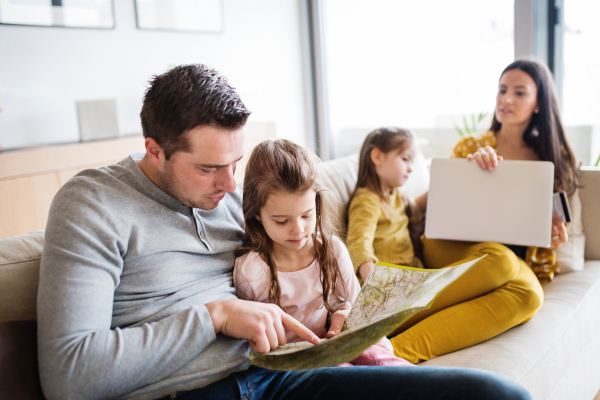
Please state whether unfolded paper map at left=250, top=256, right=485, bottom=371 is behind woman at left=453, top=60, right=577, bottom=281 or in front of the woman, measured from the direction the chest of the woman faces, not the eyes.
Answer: in front

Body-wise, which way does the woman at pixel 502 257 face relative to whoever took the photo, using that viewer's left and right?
facing the viewer and to the left of the viewer

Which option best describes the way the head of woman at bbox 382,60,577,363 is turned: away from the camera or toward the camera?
toward the camera

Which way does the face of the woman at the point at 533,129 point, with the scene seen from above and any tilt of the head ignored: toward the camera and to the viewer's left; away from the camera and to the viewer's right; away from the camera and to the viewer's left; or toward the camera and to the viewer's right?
toward the camera and to the viewer's left

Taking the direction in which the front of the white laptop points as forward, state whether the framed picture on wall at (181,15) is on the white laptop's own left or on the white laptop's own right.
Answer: on the white laptop's own left

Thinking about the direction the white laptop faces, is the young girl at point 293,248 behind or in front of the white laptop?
behind

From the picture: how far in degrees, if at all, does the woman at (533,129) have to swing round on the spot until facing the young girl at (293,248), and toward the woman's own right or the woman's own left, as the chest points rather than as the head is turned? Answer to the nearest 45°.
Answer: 0° — they already face them

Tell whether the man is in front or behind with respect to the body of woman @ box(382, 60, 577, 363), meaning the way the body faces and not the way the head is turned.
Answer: in front

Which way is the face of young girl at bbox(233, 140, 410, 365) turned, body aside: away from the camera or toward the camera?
toward the camera

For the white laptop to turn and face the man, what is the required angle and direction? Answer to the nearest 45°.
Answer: approximately 135° to its left

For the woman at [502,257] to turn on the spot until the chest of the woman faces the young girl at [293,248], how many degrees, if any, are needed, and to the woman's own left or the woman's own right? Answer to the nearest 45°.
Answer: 0° — they already face them

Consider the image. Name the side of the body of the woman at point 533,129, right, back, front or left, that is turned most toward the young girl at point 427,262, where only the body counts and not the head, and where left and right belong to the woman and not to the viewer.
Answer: front

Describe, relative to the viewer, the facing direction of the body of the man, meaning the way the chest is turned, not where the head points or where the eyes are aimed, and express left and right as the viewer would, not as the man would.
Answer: facing the viewer and to the right of the viewer

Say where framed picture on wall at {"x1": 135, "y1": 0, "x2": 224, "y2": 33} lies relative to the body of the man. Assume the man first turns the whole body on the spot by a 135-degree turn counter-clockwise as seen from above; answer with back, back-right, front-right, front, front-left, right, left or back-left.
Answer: front

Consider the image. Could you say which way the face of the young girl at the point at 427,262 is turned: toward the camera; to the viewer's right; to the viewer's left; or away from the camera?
to the viewer's right

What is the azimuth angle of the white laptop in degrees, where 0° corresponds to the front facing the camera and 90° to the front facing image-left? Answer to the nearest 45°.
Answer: approximately 180°

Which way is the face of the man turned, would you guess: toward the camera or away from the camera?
toward the camera

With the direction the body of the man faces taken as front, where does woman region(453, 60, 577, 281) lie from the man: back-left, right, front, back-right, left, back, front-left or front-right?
left
